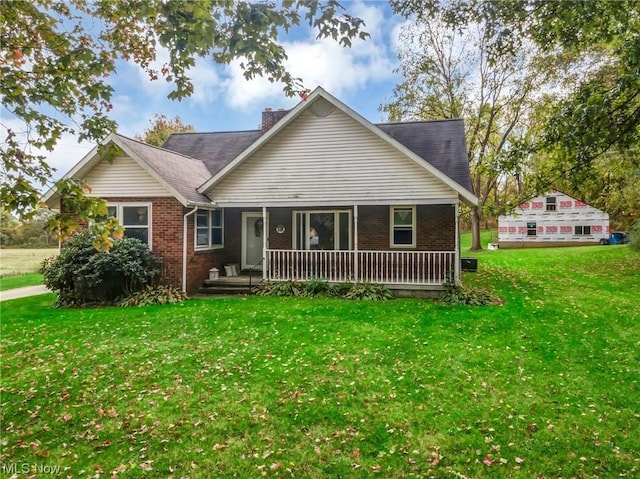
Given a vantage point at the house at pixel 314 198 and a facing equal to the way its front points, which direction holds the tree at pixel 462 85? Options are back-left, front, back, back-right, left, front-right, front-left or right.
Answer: back-left

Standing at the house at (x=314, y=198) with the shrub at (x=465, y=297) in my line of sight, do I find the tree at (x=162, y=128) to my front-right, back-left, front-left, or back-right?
back-left

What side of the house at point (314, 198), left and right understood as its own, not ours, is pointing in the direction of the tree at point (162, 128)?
back

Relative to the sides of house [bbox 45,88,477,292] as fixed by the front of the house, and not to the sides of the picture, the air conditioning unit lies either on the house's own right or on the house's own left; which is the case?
on the house's own left

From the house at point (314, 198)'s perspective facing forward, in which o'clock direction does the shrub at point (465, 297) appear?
The shrub is roughly at 10 o'clock from the house.

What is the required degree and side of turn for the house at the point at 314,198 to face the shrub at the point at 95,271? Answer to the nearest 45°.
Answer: approximately 90° to its right

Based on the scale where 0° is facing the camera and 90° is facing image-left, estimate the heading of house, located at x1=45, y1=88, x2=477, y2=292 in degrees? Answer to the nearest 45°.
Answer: approximately 0°
